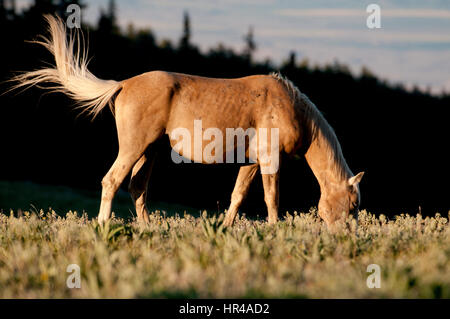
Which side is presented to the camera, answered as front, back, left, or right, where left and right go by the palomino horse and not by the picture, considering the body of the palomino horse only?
right
